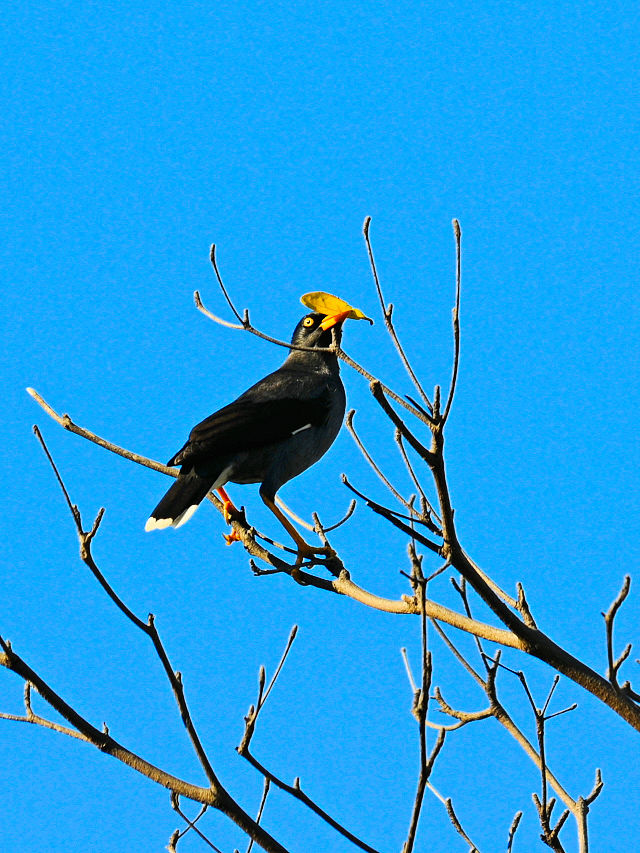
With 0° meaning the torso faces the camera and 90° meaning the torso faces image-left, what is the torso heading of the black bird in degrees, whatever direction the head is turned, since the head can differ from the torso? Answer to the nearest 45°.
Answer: approximately 270°
